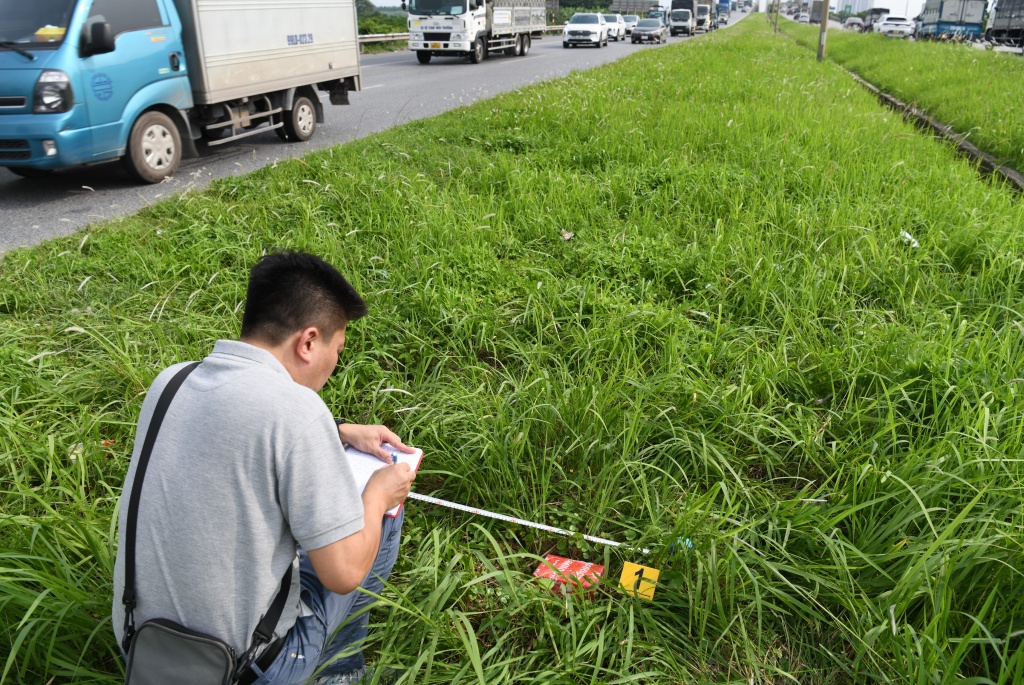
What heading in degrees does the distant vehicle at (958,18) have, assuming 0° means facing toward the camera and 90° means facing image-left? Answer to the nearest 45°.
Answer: approximately 135°

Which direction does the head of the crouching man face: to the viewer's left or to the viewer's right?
to the viewer's right

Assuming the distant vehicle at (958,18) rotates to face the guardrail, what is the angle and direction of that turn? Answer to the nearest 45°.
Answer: approximately 90° to its left

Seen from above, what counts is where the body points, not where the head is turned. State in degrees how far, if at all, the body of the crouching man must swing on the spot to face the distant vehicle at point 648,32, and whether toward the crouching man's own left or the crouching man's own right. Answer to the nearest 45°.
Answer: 0° — they already face it

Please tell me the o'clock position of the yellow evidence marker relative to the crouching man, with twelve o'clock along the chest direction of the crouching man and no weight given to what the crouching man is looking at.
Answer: The yellow evidence marker is roughly at 1 o'clock from the crouching man.

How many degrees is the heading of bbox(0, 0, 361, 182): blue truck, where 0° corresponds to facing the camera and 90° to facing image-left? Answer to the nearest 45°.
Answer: approximately 45°

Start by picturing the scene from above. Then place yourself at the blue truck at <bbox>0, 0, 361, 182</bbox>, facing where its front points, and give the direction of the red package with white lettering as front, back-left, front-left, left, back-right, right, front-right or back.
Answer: front-left

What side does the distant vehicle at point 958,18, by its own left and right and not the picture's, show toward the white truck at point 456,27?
left

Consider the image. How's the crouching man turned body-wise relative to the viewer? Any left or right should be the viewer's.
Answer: facing away from the viewer and to the right of the viewer

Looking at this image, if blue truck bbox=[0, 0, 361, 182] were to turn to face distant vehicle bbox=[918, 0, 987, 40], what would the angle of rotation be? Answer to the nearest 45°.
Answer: approximately 180°

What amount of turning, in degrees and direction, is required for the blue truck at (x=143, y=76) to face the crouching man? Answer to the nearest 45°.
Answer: approximately 45° to its left

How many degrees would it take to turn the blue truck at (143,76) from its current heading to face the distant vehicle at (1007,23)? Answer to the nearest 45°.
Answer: approximately 180°

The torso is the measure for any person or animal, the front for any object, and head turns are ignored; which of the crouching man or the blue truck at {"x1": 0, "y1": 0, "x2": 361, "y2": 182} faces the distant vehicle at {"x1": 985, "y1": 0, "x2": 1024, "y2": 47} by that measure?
the crouching man

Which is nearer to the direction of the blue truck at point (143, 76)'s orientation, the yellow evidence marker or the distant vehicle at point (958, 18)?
the yellow evidence marker

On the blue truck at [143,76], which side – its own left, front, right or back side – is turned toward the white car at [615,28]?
back
